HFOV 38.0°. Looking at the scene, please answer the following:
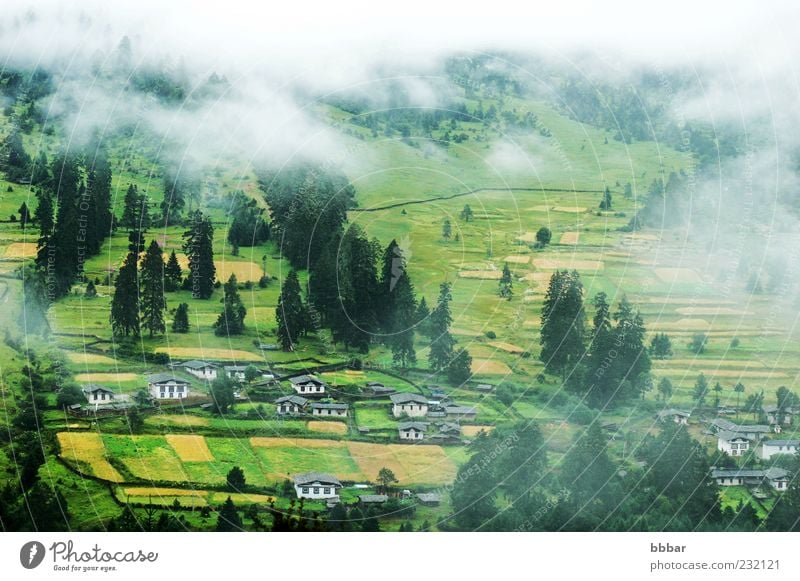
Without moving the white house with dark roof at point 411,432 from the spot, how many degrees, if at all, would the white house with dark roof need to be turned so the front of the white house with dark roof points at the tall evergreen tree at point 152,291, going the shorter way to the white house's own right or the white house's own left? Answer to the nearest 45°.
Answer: approximately 90° to the white house's own right

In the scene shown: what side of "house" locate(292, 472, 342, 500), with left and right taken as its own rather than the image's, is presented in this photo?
front

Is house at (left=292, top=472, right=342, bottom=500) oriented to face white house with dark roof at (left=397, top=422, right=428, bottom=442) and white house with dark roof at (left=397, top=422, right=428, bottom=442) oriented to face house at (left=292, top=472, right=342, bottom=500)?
no

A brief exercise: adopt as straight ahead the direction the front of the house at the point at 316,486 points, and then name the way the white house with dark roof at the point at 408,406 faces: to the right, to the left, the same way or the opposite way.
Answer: the same way

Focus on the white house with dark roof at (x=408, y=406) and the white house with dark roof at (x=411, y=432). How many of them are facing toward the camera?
2

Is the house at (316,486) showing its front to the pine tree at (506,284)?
no

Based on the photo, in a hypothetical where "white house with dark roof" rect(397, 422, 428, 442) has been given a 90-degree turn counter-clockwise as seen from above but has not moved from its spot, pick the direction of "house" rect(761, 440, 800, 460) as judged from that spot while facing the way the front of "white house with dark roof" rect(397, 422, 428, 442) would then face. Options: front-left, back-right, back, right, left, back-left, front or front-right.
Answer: front

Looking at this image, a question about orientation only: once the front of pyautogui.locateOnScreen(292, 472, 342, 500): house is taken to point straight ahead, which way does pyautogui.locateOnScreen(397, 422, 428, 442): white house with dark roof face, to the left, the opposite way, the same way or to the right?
the same way

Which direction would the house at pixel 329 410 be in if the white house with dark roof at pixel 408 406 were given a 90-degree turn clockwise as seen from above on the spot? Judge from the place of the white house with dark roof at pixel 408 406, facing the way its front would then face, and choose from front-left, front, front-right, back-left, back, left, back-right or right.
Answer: front

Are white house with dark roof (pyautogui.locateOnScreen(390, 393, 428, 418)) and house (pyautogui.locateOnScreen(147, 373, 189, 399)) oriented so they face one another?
no

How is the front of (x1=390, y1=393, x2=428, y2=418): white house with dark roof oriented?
toward the camera

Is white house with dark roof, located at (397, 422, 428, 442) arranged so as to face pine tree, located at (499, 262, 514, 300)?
no

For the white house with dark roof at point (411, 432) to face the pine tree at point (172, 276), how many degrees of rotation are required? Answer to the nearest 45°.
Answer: approximately 90° to its right

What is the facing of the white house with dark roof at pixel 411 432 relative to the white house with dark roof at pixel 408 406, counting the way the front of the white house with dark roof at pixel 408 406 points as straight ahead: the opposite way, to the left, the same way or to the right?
the same way

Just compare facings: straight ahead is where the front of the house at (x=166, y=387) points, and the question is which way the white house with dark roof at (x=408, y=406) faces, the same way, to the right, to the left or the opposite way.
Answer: the same way

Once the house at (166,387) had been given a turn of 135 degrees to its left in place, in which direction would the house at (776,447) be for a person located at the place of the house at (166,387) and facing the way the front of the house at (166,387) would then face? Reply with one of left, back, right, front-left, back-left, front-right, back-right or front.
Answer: front-right

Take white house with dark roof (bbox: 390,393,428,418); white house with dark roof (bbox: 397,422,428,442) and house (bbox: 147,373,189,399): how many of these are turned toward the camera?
3
